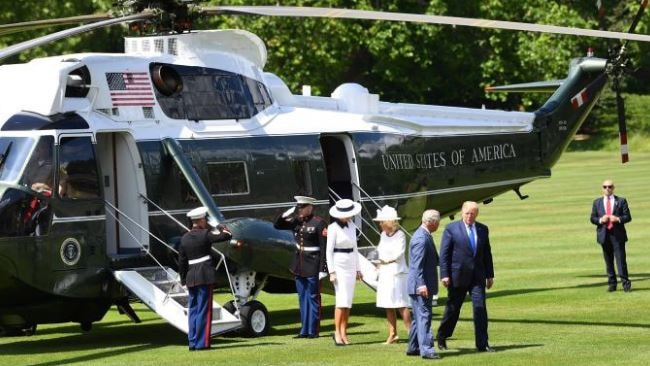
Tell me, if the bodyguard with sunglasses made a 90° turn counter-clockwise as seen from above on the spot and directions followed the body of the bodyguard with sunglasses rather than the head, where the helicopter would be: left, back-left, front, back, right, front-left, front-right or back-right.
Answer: back-right

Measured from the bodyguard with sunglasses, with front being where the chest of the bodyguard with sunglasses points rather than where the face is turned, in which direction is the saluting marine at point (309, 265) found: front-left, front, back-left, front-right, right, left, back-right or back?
front-right

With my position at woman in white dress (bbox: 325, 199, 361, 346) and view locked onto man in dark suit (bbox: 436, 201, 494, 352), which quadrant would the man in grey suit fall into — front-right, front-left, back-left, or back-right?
front-right

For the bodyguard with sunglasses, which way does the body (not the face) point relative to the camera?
toward the camera

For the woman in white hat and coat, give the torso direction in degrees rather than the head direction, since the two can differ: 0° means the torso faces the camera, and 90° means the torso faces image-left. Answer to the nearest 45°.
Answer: approximately 45°

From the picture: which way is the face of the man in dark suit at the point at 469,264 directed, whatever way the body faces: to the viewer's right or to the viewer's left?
to the viewer's left

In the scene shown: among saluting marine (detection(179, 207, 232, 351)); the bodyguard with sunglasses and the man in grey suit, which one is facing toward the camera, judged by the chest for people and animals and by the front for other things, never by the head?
the bodyguard with sunglasses

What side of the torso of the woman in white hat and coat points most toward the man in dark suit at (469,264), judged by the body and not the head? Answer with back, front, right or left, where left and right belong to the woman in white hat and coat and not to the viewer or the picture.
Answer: left

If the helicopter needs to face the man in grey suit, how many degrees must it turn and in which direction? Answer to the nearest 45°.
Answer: approximately 90° to its left

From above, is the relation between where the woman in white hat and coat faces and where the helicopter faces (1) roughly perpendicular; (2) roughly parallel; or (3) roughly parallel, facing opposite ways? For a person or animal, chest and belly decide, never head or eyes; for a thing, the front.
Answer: roughly parallel

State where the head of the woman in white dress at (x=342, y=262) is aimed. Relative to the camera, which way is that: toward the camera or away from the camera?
toward the camera

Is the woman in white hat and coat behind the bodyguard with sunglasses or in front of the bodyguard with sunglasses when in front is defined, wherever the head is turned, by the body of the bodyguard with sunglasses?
in front
